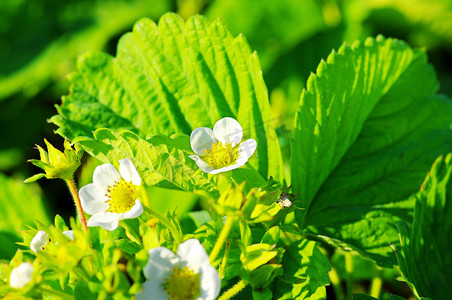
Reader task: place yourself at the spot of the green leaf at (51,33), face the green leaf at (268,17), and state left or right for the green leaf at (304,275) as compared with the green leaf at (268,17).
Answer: right

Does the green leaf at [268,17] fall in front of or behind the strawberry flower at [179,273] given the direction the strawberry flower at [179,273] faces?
behind

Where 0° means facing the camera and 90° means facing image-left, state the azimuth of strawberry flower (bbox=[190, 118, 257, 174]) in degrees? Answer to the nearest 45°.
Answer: approximately 0°

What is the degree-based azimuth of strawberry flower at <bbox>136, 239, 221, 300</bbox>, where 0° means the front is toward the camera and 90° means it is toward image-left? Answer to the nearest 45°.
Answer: approximately 0°

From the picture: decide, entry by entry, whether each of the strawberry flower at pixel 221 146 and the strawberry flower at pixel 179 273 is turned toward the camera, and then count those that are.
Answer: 2
